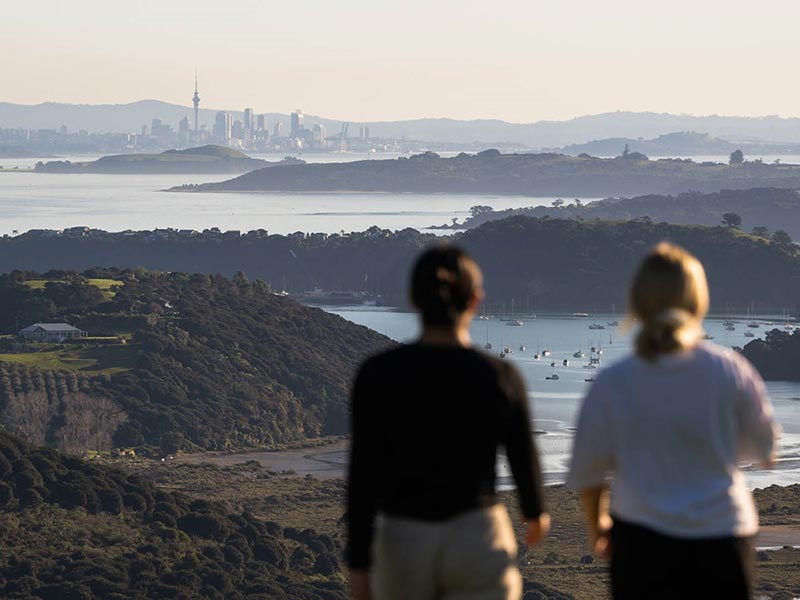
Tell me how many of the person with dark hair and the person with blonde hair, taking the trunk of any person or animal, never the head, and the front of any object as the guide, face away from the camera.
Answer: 2

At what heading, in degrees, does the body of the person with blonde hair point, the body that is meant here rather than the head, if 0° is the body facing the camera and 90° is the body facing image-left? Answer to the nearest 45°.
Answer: approximately 180°

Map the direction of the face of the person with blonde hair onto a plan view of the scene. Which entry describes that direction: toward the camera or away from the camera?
away from the camera

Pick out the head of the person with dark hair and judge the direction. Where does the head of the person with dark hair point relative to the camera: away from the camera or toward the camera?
away from the camera

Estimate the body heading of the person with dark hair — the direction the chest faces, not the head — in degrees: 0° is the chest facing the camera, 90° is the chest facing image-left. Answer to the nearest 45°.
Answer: approximately 180°

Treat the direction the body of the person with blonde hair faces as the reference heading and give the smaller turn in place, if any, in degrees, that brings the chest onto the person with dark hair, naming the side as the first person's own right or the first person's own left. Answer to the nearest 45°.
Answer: approximately 90° to the first person's own left

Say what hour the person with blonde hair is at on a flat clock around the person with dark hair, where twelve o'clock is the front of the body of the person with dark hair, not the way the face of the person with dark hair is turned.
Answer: The person with blonde hair is roughly at 3 o'clock from the person with dark hair.
